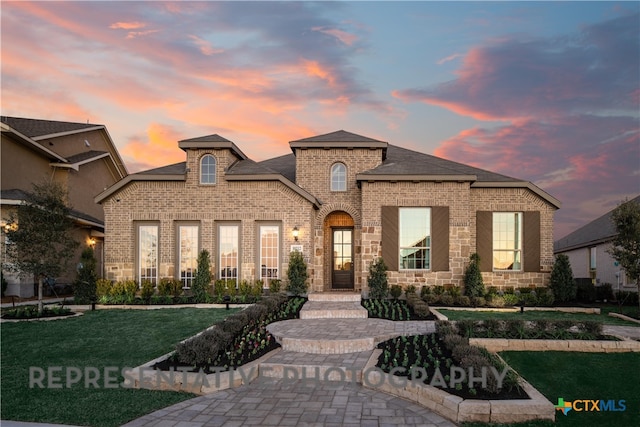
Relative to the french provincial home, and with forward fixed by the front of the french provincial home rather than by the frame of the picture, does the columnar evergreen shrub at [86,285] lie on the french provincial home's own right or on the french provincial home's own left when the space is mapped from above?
on the french provincial home's own right

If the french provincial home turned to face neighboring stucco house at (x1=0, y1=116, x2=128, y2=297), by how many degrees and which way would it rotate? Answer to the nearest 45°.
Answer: approximately 135° to its right

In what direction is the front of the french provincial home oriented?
toward the camera

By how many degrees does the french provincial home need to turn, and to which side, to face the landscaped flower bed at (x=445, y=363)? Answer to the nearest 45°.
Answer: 0° — it already faces it

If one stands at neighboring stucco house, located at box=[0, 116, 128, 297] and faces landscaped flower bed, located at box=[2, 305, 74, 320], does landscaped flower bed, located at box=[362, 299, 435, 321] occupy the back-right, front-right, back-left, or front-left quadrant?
front-left

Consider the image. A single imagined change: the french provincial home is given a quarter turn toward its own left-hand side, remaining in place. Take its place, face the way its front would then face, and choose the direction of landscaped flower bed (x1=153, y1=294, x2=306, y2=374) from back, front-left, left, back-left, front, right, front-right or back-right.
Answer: right

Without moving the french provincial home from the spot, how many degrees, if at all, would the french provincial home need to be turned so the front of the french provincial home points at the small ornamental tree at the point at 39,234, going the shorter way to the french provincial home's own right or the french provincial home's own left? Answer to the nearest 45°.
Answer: approximately 45° to the french provincial home's own right

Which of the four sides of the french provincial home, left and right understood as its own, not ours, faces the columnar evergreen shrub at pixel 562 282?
left
